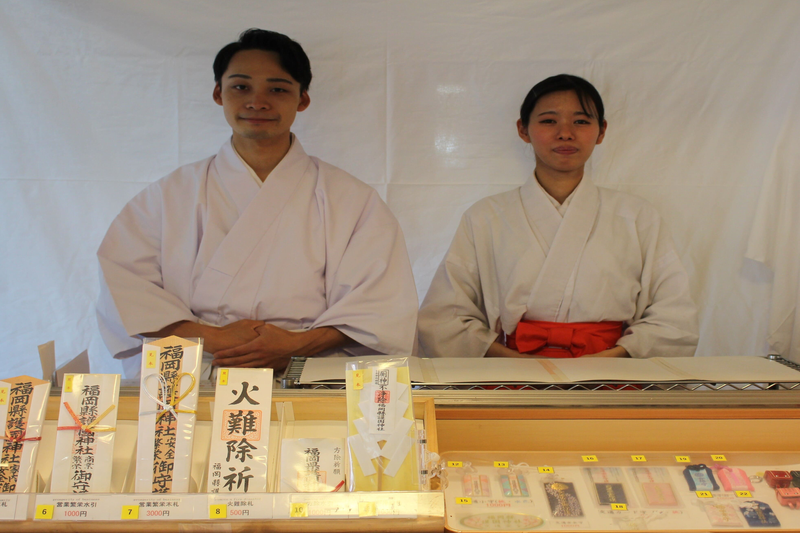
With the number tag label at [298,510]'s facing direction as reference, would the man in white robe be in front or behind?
behind

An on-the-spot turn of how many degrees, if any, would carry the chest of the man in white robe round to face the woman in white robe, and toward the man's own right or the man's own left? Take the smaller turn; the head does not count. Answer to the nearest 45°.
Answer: approximately 90° to the man's own left
